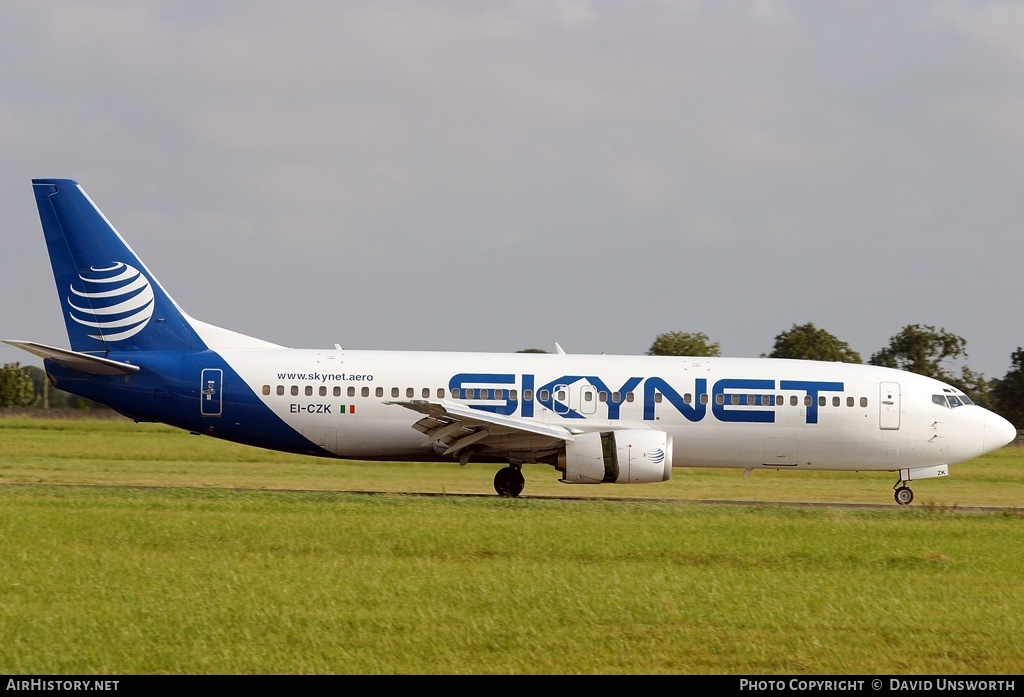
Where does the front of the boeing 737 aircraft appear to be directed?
to the viewer's right
